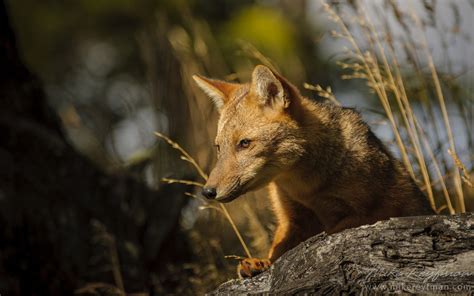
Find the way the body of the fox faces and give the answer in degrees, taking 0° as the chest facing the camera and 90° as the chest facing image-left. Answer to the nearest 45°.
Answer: approximately 45°
